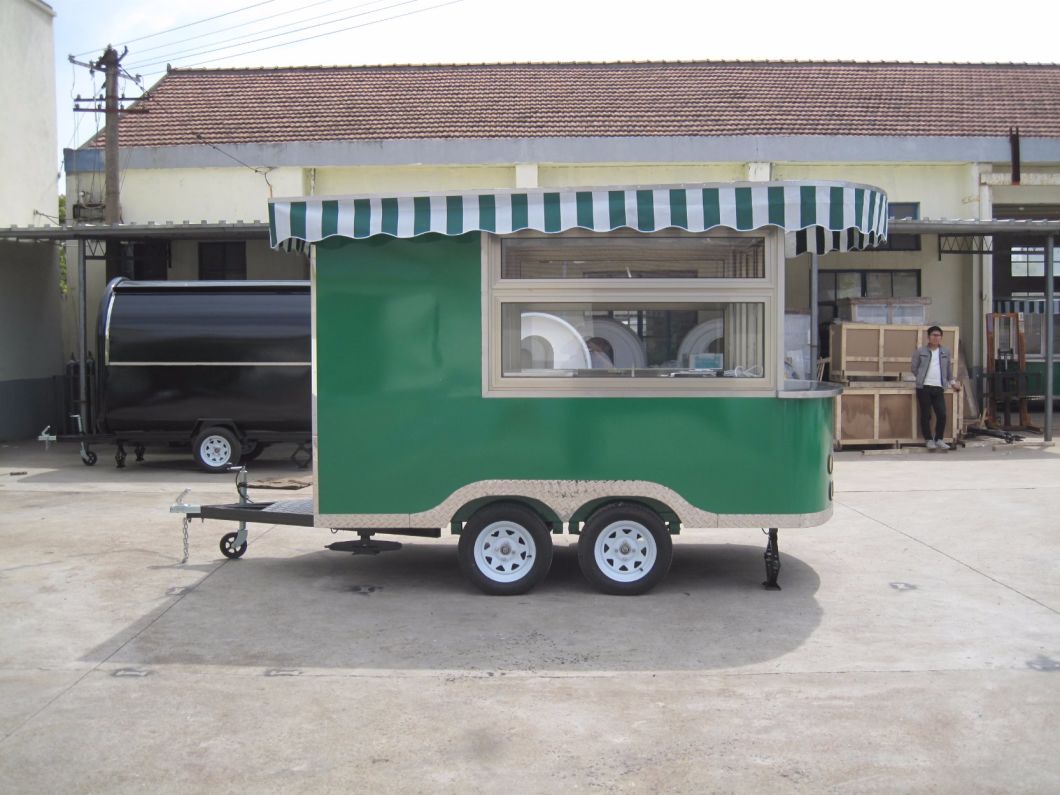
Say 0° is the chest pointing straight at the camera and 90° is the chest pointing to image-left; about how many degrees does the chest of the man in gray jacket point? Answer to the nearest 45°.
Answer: approximately 0°

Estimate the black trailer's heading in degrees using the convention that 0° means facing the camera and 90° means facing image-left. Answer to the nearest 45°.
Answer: approximately 90°

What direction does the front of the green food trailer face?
to the viewer's left

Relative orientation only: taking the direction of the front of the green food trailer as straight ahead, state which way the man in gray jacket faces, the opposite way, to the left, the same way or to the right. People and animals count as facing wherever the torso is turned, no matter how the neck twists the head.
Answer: to the left

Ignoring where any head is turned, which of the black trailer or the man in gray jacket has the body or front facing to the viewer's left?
the black trailer

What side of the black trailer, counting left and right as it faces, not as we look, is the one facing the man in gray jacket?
back

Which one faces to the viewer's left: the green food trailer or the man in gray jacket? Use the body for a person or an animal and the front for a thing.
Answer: the green food trailer

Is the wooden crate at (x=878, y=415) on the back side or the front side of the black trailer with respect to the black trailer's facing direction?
on the back side

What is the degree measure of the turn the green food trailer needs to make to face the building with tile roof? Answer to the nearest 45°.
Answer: approximately 90° to its right

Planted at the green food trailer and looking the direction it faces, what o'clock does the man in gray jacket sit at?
The man in gray jacket is roughly at 4 o'clock from the green food trailer.
